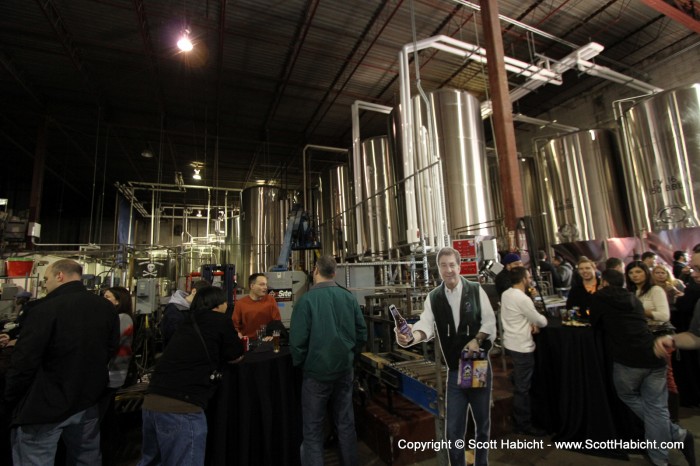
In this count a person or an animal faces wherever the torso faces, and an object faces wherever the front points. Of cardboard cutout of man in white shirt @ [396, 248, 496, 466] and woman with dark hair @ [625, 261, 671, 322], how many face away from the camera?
0

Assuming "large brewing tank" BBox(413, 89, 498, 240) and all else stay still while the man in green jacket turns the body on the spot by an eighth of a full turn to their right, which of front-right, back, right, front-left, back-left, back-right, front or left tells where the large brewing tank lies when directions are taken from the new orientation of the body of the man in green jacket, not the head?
front

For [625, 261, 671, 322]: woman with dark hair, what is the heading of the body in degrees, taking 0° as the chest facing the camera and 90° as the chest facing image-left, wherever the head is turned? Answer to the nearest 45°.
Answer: approximately 45°

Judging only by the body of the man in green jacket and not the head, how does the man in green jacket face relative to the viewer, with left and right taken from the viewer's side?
facing away from the viewer

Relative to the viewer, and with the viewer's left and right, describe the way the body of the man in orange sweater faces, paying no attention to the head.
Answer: facing the viewer and to the right of the viewer

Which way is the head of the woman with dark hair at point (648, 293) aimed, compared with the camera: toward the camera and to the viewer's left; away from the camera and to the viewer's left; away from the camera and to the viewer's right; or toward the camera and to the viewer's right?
toward the camera and to the viewer's left

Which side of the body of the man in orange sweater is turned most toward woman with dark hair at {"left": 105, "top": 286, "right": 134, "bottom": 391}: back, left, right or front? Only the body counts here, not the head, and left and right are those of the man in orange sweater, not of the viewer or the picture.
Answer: right

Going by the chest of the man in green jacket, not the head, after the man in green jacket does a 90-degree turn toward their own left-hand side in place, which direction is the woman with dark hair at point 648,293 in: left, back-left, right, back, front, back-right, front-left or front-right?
back

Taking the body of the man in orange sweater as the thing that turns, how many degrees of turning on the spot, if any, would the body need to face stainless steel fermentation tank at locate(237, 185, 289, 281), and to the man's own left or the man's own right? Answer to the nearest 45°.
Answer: approximately 135° to the man's own left

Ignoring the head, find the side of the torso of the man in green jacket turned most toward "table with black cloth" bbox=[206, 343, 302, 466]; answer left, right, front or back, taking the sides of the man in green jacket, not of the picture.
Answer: left
